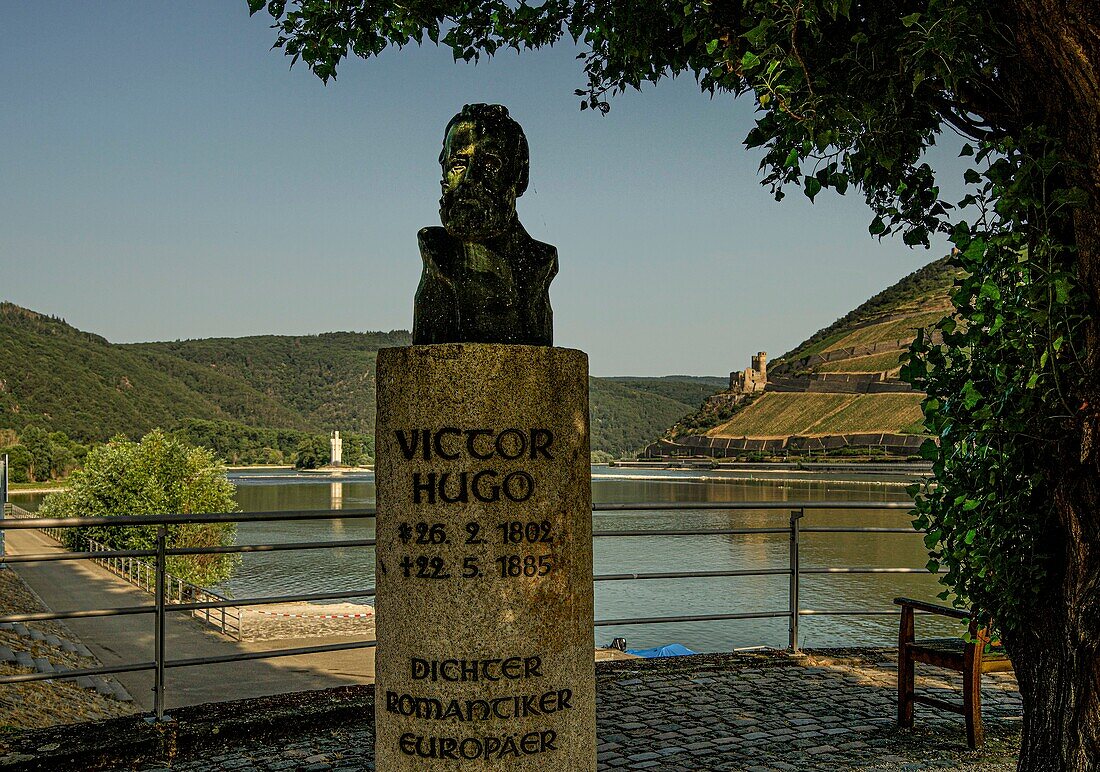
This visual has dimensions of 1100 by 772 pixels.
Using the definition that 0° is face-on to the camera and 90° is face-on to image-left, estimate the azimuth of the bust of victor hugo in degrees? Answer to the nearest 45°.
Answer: approximately 45°

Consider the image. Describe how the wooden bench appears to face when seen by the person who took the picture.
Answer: facing away from the viewer and to the left of the viewer

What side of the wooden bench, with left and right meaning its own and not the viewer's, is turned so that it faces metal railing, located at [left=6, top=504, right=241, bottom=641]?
front

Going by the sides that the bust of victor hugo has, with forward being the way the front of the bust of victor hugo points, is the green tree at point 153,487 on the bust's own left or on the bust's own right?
on the bust's own right

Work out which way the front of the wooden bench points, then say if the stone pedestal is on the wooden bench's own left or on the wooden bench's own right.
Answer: on the wooden bench's own left

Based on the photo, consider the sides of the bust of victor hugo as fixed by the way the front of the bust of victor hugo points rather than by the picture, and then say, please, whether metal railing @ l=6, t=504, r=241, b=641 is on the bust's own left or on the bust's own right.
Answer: on the bust's own right

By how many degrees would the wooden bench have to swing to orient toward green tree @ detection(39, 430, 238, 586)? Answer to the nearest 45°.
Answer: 0° — it already faces it
